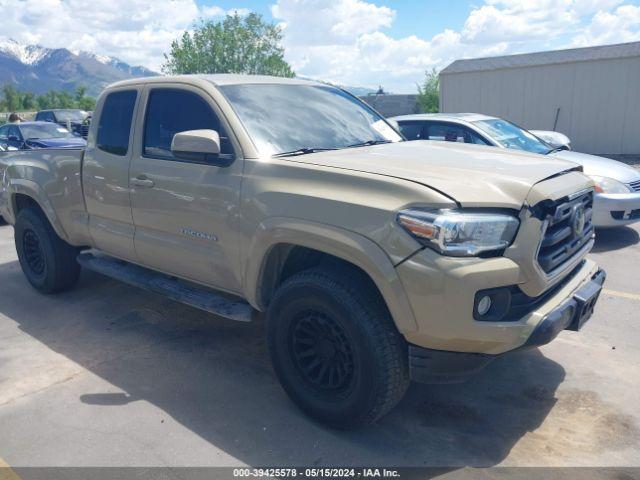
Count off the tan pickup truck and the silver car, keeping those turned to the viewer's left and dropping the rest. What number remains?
0

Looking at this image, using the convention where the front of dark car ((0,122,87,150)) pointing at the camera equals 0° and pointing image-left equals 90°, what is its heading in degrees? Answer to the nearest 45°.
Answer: approximately 315°

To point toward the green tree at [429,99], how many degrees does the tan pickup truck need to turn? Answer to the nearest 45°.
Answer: approximately 135° to its left

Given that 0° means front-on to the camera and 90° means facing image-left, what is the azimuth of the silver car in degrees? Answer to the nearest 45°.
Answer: approximately 315°

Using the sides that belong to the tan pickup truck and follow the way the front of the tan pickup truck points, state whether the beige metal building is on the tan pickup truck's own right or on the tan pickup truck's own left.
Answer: on the tan pickup truck's own left

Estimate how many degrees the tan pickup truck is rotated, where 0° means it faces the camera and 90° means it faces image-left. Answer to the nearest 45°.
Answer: approximately 315°

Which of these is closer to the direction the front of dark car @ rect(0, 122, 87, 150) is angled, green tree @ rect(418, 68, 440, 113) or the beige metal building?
the beige metal building

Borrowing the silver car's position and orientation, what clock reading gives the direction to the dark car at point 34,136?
The dark car is roughly at 5 o'clock from the silver car.
